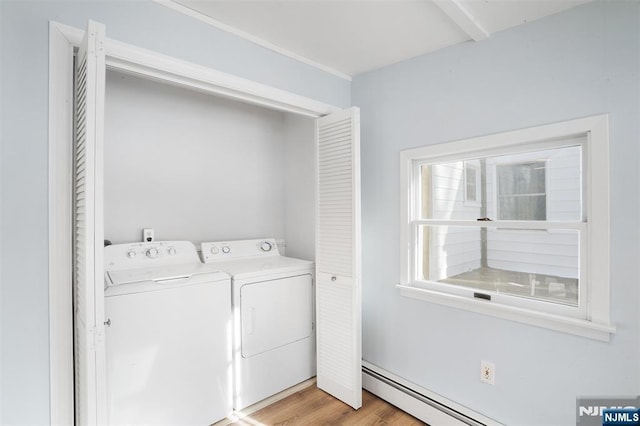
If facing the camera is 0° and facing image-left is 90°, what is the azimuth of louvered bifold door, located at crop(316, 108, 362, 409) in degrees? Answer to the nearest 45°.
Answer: approximately 45°

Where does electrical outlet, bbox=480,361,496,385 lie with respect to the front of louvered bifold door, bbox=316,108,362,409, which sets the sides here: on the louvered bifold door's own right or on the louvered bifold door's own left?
on the louvered bifold door's own left

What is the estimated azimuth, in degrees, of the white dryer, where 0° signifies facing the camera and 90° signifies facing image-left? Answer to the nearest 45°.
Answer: approximately 315°

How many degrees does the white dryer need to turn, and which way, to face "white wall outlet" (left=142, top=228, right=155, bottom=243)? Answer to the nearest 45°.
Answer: approximately 135° to its right

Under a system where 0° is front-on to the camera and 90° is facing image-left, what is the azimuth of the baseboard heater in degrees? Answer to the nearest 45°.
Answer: approximately 45°

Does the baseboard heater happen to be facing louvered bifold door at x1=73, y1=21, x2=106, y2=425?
yes
